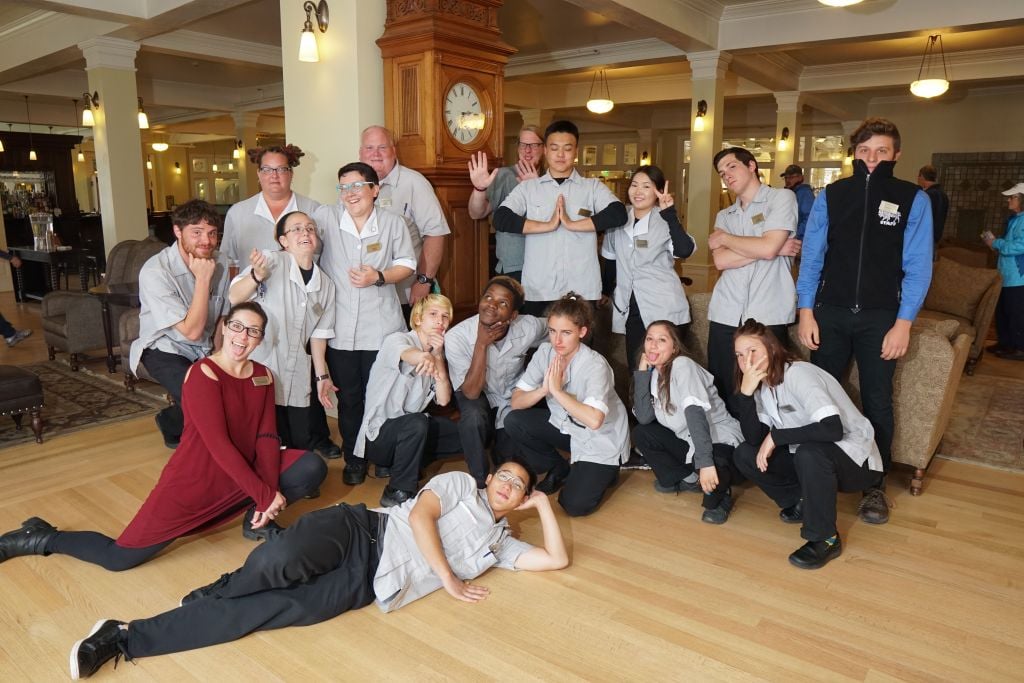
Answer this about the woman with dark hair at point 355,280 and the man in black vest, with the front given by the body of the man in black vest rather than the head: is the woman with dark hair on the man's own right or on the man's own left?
on the man's own right

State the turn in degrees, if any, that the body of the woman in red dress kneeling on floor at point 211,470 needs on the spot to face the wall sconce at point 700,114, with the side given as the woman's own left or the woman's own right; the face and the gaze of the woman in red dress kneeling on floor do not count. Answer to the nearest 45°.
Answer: approximately 90° to the woman's own left

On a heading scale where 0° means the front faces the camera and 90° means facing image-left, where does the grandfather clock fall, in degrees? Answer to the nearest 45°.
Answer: approximately 315°

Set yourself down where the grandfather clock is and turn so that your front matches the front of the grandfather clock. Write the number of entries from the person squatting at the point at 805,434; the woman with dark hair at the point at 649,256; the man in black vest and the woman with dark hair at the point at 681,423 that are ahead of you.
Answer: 4

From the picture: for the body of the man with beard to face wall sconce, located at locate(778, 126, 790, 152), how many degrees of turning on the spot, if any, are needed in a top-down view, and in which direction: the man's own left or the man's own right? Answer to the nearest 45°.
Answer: approximately 90° to the man's own left

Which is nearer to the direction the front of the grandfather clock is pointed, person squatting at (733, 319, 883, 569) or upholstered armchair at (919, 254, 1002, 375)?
the person squatting
